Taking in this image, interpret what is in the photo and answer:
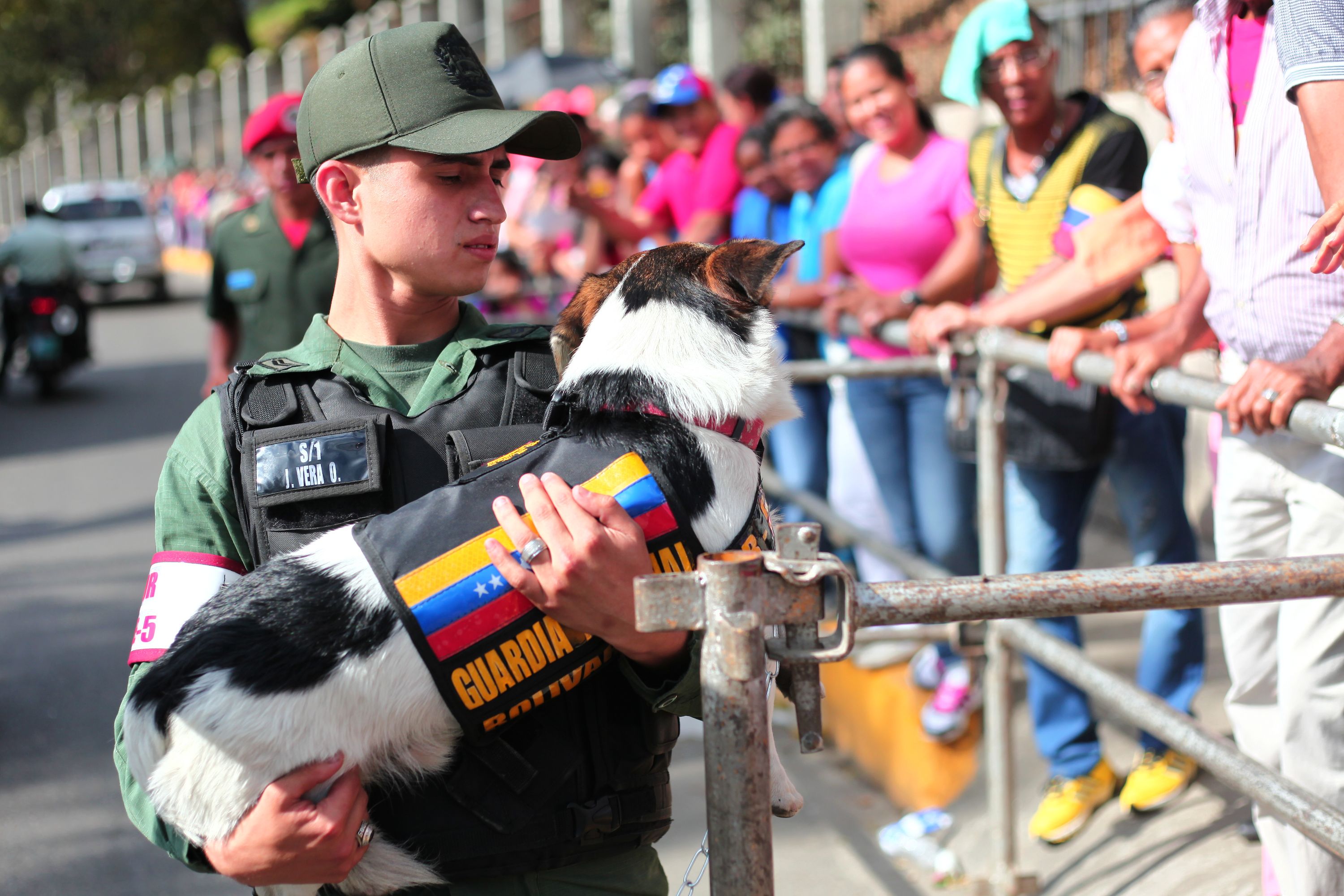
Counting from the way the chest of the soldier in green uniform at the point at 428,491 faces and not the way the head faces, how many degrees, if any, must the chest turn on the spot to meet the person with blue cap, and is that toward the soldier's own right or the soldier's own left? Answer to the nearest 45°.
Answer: approximately 135° to the soldier's own left

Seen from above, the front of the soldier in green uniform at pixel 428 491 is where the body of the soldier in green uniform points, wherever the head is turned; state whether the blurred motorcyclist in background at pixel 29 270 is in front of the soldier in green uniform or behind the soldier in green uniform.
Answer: behind

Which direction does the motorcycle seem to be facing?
away from the camera

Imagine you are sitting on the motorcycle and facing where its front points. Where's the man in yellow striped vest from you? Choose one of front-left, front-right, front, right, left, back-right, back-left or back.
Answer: back

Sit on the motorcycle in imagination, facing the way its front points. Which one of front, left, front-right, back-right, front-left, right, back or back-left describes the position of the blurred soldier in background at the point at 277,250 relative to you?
back

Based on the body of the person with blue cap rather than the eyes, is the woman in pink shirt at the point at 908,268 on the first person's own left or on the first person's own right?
on the first person's own left

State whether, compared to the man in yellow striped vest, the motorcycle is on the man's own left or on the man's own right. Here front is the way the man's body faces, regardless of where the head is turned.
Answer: on the man's own right

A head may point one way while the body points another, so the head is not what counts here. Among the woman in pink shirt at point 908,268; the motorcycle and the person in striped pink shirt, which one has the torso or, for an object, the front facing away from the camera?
the motorcycle

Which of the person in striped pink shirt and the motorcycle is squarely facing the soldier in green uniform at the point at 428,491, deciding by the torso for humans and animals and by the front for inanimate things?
the person in striped pink shirt
